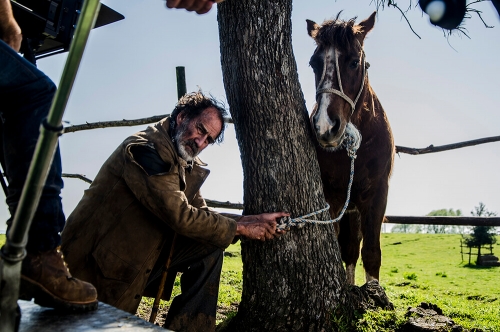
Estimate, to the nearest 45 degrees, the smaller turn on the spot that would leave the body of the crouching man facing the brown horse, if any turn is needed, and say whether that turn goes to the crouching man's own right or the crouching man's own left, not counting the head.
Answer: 0° — they already face it

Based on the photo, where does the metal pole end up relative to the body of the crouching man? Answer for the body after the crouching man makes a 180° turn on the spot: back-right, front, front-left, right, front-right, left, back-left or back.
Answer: left

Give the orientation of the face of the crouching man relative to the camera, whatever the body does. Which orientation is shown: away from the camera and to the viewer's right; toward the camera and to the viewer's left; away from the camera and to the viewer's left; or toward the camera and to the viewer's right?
toward the camera and to the viewer's right

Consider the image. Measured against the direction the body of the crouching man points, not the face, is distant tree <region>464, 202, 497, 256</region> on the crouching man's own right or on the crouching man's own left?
on the crouching man's own left

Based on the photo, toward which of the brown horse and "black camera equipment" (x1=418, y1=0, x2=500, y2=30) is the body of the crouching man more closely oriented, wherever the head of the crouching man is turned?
the brown horse

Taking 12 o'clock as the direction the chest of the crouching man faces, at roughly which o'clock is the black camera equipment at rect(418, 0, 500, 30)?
The black camera equipment is roughly at 2 o'clock from the crouching man.

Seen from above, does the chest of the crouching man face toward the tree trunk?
yes

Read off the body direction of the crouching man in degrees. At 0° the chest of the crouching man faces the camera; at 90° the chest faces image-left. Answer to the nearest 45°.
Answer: approximately 270°

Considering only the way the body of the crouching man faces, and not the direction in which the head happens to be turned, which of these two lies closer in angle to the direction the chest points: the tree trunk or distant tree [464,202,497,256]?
the tree trunk

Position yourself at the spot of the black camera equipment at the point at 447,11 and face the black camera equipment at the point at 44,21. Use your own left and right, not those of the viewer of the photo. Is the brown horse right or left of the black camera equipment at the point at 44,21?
right
